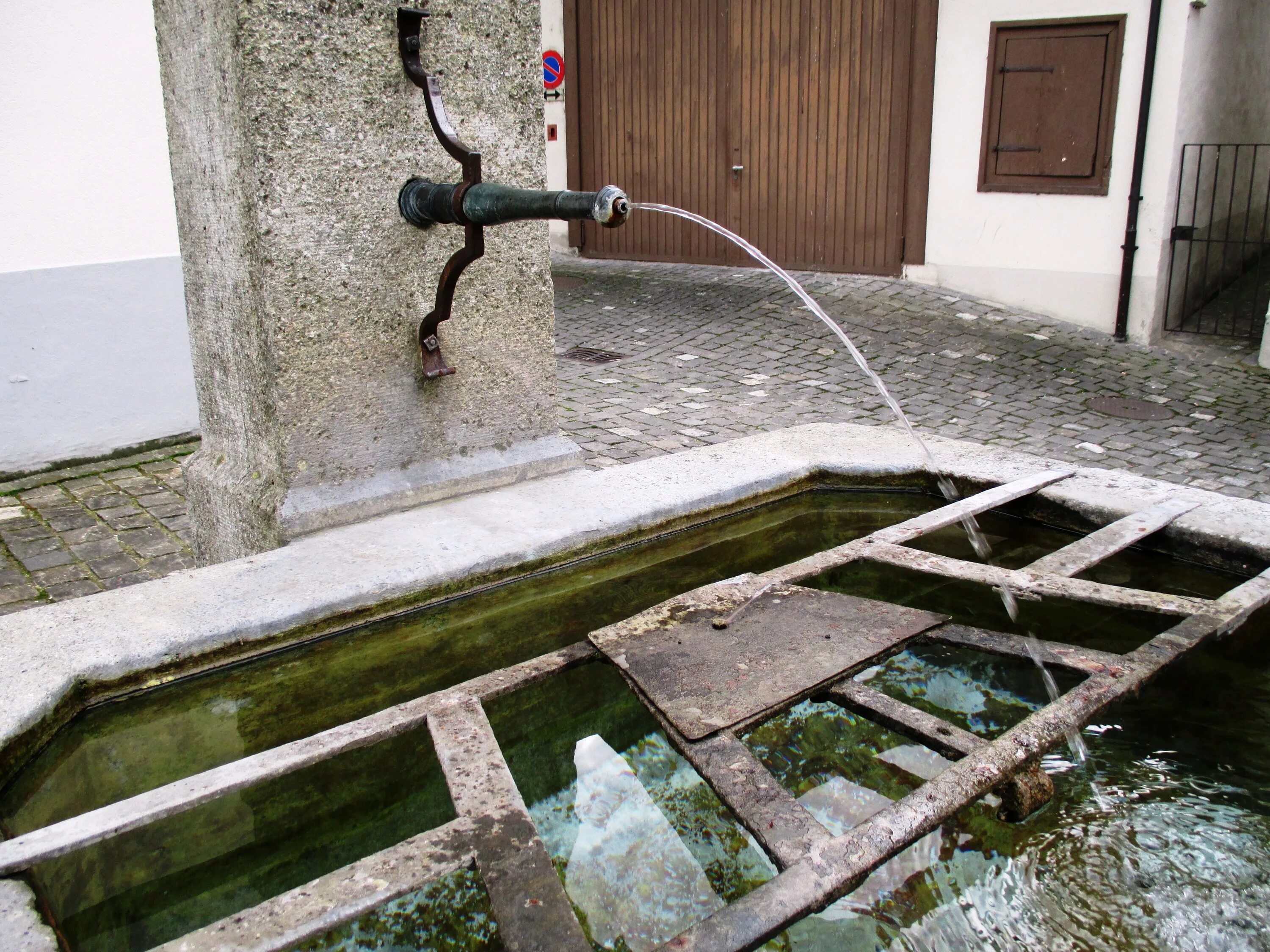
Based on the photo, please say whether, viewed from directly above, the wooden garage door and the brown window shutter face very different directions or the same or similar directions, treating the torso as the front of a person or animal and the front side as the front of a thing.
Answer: same or similar directions

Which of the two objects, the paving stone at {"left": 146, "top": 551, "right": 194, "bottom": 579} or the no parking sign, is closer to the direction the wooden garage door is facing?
the paving stone

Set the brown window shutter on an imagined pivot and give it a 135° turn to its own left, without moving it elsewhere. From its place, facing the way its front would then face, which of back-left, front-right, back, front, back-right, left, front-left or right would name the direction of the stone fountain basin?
back-right

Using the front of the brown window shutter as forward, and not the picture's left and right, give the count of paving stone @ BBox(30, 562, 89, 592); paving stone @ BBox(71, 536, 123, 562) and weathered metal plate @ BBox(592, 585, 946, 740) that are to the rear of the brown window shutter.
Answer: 0

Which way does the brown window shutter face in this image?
toward the camera

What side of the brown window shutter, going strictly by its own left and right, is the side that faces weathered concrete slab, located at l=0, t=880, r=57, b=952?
front

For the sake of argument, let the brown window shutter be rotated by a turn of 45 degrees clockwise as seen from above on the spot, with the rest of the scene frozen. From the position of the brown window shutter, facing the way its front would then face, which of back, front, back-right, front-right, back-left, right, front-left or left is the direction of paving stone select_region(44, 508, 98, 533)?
front

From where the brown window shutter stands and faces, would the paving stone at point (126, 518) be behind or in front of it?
in front

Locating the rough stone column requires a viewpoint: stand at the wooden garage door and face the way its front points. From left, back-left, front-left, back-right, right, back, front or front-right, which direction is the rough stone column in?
front

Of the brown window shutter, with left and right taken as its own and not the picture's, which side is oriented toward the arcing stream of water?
front

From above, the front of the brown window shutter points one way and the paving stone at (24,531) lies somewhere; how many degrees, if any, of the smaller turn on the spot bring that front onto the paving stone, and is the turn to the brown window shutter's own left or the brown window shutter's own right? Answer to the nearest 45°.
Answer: approximately 45° to the brown window shutter's own right

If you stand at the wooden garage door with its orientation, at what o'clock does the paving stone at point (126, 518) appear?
The paving stone is roughly at 1 o'clock from the wooden garage door.

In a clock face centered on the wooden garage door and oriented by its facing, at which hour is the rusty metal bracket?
The rusty metal bracket is roughly at 12 o'clock from the wooden garage door.

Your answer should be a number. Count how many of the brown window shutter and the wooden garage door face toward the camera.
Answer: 2

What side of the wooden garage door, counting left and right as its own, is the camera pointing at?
front

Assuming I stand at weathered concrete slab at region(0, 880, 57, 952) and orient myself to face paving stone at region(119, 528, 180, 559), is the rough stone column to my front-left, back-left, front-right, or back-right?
front-right

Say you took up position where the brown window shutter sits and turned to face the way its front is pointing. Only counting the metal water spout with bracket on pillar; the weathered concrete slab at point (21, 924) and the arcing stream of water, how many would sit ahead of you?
3

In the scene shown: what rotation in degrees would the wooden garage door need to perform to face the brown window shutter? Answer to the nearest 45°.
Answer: approximately 45° to its left
